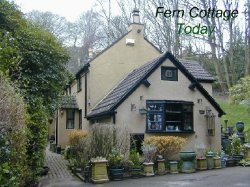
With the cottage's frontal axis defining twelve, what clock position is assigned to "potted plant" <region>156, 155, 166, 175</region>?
The potted plant is roughly at 12 o'clock from the cottage.

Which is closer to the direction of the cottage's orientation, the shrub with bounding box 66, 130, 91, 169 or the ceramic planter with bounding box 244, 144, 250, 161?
the shrub

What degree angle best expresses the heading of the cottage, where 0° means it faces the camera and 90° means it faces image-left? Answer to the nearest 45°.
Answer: approximately 0°

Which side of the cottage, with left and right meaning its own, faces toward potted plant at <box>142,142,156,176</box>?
front

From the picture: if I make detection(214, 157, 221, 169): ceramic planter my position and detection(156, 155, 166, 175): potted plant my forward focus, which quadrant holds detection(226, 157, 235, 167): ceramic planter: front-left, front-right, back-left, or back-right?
back-right

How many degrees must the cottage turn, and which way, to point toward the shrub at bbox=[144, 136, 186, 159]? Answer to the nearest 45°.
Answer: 0° — it already faces it

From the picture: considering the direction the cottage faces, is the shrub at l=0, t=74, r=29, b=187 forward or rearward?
forward

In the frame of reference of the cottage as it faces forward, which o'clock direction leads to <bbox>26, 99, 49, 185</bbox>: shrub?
The shrub is roughly at 1 o'clock from the cottage.

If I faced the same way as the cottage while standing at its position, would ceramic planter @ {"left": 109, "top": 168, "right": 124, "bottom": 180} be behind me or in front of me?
in front

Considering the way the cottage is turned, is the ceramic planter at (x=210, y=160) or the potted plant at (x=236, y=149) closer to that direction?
the ceramic planter

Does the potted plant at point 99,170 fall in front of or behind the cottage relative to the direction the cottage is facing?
in front

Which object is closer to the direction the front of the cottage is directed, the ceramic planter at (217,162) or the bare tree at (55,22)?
the ceramic planter

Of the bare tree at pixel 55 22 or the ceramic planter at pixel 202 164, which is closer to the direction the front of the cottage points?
the ceramic planter
